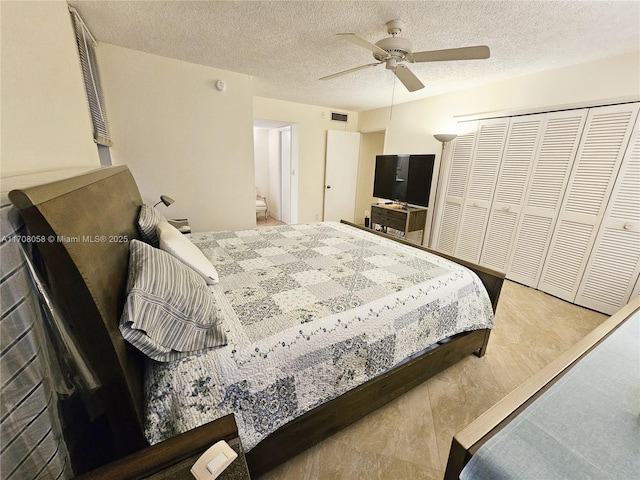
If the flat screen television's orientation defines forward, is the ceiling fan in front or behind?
in front

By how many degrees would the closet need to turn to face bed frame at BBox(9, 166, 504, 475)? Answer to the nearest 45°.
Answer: approximately 45° to its left

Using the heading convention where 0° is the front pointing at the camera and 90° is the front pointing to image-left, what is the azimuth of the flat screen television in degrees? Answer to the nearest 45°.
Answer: approximately 45°

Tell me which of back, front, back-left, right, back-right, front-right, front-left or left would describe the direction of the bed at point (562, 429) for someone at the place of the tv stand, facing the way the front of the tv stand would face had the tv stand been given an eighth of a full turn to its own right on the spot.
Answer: left

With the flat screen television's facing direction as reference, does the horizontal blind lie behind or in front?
in front

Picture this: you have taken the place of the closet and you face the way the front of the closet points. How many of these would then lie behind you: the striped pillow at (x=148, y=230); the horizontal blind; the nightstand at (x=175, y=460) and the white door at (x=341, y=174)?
0

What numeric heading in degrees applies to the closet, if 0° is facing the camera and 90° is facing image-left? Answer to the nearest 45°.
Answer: approximately 45°

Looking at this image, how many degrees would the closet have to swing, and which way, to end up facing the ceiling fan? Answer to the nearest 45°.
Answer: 0° — it already faces it

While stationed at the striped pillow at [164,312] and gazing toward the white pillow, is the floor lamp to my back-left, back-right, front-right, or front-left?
front-right

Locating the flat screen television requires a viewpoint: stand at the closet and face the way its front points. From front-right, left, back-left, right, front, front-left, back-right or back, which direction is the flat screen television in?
front-right

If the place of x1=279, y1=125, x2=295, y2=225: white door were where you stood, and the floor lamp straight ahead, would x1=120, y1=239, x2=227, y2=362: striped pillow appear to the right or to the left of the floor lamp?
right

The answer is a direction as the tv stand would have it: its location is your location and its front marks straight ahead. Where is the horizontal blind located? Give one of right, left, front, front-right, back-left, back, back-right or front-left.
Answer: front
